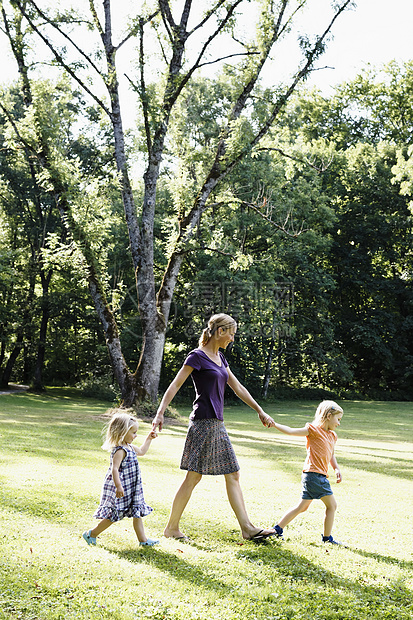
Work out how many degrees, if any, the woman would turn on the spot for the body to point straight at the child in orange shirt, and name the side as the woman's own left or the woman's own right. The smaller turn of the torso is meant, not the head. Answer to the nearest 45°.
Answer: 0° — they already face them

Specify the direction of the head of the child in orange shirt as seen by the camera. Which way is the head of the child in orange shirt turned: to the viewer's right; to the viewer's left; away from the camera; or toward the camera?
to the viewer's right

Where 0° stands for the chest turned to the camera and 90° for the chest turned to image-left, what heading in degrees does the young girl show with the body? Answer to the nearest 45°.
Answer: approximately 270°

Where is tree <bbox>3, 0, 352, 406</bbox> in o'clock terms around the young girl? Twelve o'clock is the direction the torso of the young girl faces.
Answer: The tree is roughly at 9 o'clock from the young girl.

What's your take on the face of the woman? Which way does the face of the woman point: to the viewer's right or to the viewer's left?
to the viewer's right

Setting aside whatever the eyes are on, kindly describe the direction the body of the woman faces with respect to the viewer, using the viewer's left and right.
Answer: facing to the right of the viewer

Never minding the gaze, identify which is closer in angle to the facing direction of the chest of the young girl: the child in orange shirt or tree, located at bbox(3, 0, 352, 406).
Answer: the child in orange shirt

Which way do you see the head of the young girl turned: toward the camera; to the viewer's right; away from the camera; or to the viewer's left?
to the viewer's right

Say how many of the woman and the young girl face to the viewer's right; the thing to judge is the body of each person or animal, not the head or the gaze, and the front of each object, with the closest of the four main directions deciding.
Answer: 2

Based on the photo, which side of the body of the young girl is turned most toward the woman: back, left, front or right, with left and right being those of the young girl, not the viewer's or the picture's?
front

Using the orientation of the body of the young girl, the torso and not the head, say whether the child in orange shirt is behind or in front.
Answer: in front
